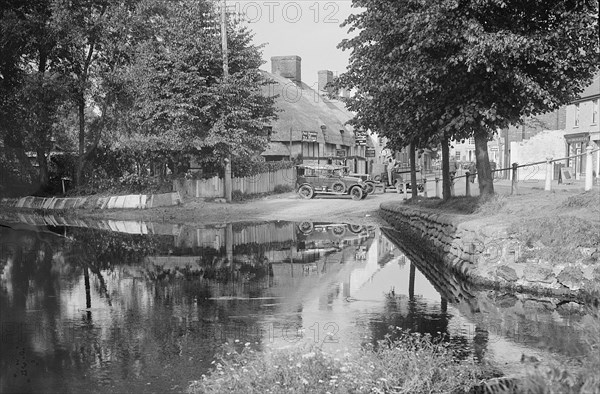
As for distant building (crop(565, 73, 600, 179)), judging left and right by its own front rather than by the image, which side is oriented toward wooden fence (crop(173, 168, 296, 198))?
front

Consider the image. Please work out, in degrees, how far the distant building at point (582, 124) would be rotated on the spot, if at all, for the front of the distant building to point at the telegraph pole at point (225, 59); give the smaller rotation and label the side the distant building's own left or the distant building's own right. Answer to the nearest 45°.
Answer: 0° — it already faces it

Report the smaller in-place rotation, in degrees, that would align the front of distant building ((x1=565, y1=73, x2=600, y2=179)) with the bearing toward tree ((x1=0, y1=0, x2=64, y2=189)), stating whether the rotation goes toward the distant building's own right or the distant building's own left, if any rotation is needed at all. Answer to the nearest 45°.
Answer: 0° — it already faces it

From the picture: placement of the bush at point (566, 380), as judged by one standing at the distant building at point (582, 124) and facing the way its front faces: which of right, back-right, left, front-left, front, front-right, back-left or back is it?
front-left

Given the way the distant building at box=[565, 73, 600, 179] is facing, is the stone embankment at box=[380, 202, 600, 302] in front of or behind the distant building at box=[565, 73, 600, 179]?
in front

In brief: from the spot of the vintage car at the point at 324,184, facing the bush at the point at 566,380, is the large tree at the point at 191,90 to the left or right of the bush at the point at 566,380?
right

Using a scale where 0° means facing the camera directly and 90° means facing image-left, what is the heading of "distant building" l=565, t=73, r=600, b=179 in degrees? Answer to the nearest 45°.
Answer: approximately 45°

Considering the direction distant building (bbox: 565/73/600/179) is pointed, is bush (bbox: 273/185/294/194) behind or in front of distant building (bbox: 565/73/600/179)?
in front
